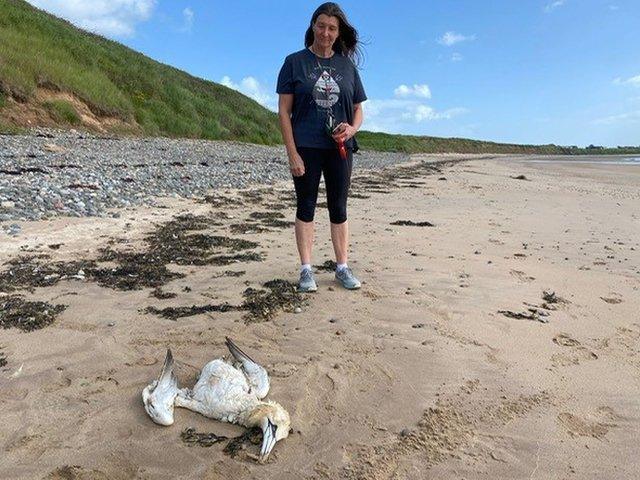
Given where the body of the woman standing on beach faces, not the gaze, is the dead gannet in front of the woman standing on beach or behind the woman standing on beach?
in front

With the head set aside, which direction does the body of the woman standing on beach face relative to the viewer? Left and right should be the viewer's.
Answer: facing the viewer
